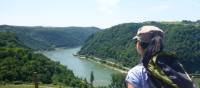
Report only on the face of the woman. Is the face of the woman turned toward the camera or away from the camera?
away from the camera

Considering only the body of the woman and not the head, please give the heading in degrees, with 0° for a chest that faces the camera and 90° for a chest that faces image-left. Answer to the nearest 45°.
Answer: approximately 135°
